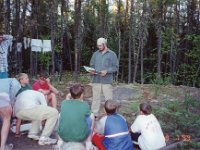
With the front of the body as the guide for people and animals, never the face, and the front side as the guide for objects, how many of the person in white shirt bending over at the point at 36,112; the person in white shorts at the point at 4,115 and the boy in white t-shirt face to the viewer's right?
2

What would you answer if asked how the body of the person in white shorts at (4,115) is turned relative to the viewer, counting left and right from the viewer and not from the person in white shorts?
facing to the right of the viewer

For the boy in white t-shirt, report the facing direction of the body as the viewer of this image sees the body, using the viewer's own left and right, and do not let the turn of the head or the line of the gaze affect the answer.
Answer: facing away from the viewer and to the left of the viewer

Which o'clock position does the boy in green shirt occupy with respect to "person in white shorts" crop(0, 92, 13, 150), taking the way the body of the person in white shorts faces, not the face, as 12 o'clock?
The boy in green shirt is roughly at 1 o'clock from the person in white shorts.

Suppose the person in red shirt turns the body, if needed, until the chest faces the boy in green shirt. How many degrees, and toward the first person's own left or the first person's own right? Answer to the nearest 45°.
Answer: approximately 45° to the first person's own right

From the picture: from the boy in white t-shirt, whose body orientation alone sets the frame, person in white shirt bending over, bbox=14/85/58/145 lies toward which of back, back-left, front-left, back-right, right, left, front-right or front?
front-left

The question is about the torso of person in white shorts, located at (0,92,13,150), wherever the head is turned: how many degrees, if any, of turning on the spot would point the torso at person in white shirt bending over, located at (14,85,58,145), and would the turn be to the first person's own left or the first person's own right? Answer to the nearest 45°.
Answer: approximately 45° to the first person's own left

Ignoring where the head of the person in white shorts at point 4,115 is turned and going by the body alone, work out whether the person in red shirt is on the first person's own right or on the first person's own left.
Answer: on the first person's own left

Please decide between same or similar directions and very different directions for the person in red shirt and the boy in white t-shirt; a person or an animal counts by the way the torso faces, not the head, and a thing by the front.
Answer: very different directions

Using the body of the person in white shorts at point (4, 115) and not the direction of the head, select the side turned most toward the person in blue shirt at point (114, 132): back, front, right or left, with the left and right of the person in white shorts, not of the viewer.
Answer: front

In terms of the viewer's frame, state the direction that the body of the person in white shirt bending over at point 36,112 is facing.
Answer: to the viewer's right

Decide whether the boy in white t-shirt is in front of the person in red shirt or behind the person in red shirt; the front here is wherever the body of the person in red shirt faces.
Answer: in front

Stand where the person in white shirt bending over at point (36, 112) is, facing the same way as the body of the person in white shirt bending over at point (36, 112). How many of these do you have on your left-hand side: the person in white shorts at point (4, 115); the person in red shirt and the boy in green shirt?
1

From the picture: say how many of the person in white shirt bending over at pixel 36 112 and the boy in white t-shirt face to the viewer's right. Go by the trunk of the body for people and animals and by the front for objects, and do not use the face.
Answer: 1

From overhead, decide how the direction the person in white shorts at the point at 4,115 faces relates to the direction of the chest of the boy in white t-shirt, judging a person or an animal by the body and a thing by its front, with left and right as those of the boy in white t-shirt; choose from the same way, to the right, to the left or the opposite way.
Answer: to the right
